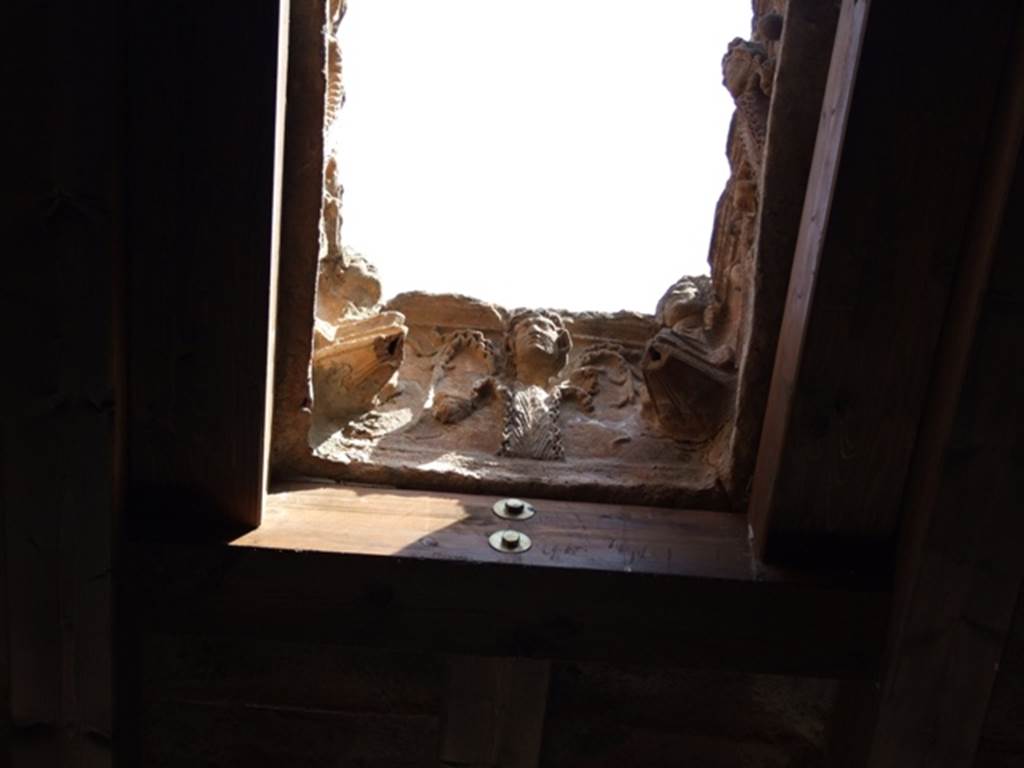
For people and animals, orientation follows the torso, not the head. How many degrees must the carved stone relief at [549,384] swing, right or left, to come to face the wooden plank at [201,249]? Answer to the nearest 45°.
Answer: approximately 45° to its right

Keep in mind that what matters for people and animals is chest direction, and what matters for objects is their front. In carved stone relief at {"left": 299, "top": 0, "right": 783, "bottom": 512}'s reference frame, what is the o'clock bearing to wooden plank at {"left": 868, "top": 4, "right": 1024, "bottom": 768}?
The wooden plank is roughly at 10 o'clock from the carved stone relief.

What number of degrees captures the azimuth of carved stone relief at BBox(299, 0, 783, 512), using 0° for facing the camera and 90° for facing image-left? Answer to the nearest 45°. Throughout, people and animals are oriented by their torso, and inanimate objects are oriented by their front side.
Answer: approximately 0°

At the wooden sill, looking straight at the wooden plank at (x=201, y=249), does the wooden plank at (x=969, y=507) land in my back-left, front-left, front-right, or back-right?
back-left
